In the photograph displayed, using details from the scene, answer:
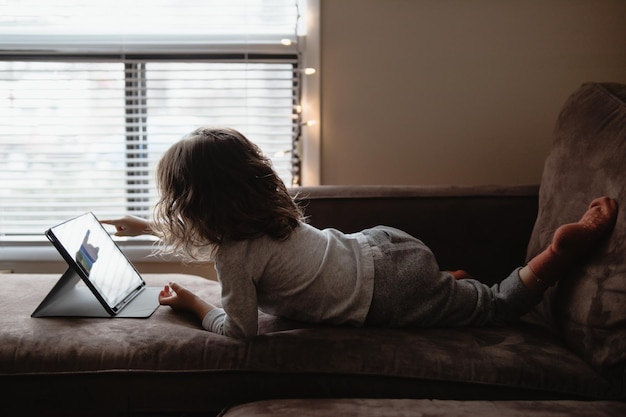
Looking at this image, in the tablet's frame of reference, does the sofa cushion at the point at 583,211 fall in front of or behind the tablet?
in front

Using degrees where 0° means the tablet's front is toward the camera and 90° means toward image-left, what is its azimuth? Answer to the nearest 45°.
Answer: approximately 315°
